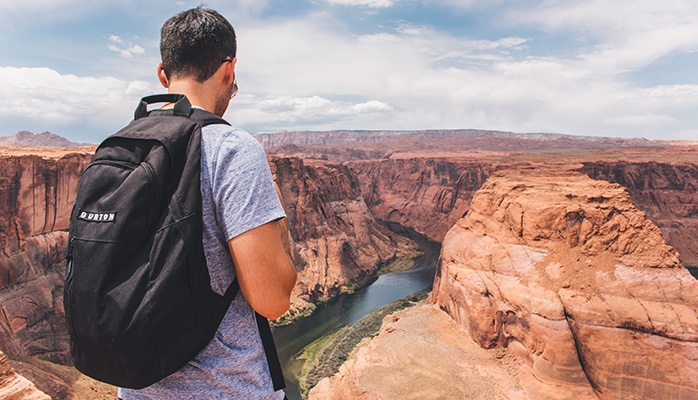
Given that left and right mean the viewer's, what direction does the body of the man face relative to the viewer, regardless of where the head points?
facing away from the viewer and to the right of the viewer

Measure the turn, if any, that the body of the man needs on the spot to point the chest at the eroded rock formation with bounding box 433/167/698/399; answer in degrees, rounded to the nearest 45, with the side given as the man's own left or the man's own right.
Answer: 0° — they already face it

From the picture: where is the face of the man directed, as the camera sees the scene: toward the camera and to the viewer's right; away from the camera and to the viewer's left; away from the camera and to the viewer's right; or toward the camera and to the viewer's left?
away from the camera and to the viewer's right
